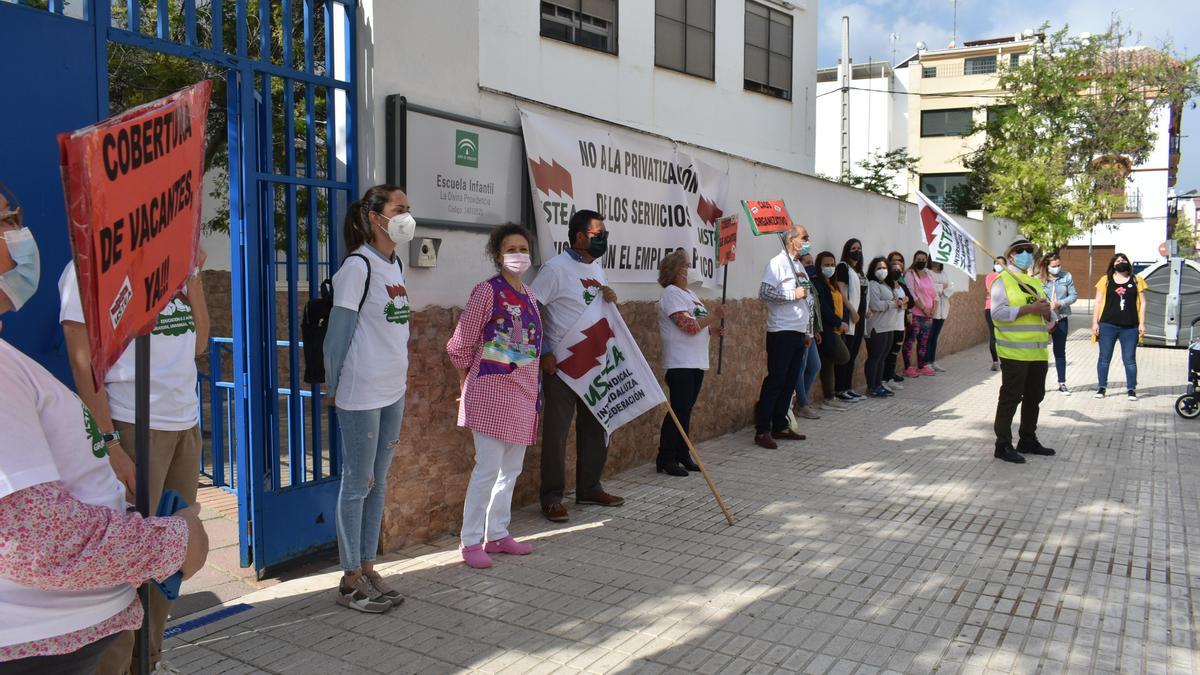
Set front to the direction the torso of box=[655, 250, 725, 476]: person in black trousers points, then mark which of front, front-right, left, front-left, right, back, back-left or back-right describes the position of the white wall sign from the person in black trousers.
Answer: back-right

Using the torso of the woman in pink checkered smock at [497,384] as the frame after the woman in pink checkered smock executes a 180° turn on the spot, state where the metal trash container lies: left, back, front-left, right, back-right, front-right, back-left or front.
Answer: right

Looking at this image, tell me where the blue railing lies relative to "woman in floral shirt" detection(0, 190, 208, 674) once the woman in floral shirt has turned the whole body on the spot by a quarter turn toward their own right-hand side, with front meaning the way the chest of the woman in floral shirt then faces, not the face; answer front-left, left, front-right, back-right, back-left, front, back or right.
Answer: back

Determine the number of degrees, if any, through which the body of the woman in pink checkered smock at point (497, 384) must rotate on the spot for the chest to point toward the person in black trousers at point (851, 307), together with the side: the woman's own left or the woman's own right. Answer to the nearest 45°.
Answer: approximately 90° to the woman's own left

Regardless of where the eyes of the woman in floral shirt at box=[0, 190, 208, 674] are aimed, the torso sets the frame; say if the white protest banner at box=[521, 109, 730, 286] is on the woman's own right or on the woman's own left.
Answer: on the woman's own left

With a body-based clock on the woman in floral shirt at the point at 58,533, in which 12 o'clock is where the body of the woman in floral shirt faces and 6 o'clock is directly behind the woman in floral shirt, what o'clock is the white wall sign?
The white wall sign is roughly at 10 o'clock from the woman in floral shirt.

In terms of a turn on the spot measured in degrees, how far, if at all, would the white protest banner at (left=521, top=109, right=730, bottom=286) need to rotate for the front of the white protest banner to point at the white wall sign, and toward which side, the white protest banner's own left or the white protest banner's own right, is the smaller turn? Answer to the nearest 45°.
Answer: approximately 90° to the white protest banner's own right

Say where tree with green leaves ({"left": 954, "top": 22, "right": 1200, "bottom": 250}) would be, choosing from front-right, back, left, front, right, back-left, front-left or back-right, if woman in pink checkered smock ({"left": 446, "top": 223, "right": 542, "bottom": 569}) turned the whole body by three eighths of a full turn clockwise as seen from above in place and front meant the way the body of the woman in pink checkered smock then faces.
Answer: back-right

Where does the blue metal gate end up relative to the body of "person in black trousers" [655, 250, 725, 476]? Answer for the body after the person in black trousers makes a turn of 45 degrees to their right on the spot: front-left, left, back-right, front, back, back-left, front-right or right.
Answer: right

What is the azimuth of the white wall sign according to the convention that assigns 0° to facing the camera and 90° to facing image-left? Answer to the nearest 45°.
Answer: approximately 315°

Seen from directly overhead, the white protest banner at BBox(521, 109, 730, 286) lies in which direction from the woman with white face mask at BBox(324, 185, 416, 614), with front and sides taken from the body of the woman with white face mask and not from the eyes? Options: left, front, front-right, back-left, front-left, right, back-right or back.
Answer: left

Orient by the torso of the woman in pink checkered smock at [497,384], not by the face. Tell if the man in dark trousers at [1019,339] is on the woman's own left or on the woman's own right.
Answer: on the woman's own left

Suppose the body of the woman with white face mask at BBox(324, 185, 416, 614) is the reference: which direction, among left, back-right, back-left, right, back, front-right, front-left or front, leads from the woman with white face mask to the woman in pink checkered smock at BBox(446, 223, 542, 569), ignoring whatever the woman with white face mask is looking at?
left
